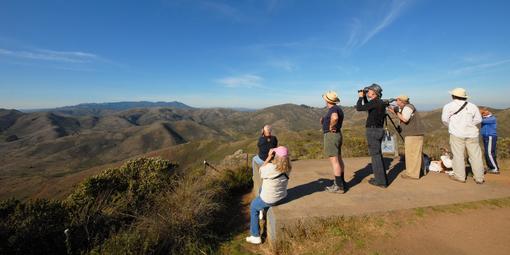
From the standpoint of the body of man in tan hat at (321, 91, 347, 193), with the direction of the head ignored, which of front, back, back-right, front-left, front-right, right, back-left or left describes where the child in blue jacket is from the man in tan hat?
back-right

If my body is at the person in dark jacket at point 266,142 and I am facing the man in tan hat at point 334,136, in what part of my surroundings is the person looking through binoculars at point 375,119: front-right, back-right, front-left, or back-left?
front-left

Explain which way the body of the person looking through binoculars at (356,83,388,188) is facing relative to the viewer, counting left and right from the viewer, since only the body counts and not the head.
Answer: facing to the left of the viewer

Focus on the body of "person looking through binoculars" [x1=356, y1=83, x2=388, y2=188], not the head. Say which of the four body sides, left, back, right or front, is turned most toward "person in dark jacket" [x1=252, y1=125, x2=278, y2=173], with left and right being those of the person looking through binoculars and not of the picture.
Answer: front

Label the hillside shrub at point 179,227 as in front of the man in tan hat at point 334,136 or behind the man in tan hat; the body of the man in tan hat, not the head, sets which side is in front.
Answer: in front

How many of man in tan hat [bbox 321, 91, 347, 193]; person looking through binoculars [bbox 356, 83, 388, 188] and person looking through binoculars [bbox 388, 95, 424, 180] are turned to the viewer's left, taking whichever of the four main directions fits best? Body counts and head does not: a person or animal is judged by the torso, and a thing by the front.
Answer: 3

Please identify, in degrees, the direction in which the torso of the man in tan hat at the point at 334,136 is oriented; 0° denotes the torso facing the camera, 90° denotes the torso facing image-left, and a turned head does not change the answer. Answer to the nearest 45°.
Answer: approximately 90°

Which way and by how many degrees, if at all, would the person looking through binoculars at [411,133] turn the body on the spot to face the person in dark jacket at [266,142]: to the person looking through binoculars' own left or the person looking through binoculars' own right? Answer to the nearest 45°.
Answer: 0° — they already face them

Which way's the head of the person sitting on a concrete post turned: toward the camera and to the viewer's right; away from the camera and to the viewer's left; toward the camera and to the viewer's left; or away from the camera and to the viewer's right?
away from the camera and to the viewer's left

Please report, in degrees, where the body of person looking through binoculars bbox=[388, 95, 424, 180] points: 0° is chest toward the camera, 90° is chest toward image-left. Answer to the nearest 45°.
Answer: approximately 90°

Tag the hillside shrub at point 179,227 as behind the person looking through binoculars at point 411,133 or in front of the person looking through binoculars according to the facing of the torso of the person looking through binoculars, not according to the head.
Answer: in front

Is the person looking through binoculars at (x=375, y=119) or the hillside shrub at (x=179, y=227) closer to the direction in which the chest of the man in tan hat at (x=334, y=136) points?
the hillside shrub

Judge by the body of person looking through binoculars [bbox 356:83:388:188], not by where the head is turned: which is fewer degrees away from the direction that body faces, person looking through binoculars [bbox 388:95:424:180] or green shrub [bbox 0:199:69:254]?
the green shrub

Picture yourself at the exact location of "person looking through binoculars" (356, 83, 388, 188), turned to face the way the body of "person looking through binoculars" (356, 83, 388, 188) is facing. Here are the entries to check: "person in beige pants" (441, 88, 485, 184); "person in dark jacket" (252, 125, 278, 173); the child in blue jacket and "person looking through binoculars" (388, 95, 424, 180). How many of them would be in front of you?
1
